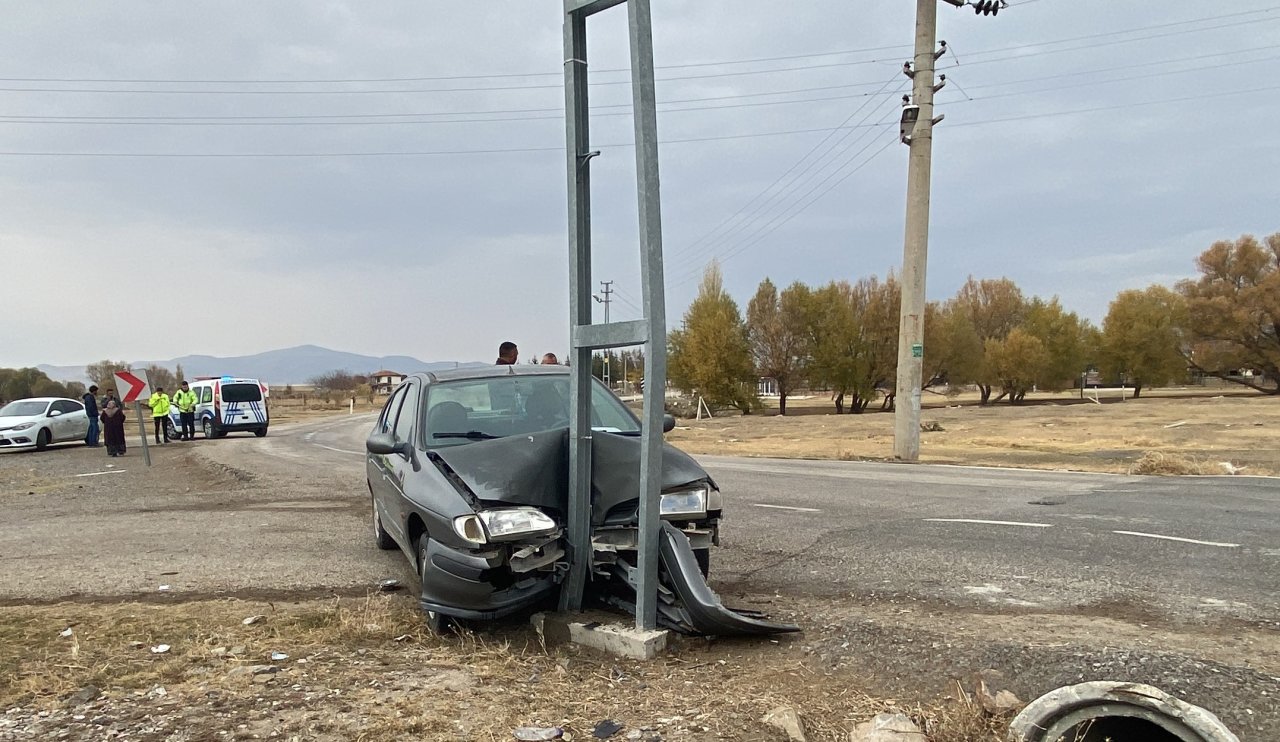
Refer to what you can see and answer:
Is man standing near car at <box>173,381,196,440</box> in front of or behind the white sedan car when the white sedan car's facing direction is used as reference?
behind

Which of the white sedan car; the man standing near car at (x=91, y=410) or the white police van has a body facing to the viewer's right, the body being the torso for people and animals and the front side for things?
the man standing near car

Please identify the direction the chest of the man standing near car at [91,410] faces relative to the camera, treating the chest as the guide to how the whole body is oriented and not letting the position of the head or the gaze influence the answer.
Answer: to the viewer's right

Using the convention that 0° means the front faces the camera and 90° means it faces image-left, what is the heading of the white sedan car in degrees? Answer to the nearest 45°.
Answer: approximately 45°

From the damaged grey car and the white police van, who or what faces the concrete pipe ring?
the damaged grey car

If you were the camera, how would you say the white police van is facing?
facing away from the viewer and to the left of the viewer

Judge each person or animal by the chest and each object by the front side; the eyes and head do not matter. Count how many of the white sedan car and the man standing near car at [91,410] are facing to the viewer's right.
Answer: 1

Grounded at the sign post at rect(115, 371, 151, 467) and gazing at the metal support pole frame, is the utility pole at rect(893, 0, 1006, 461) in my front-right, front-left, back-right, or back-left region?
front-left

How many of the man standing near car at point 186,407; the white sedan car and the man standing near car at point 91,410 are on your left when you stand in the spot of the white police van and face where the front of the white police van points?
3

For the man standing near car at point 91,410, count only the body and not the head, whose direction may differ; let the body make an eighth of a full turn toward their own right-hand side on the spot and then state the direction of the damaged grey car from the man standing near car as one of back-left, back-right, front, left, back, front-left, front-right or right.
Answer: front-right

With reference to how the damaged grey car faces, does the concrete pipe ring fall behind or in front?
in front

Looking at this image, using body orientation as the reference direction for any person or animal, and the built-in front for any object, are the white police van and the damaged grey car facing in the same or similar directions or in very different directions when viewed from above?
very different directions
